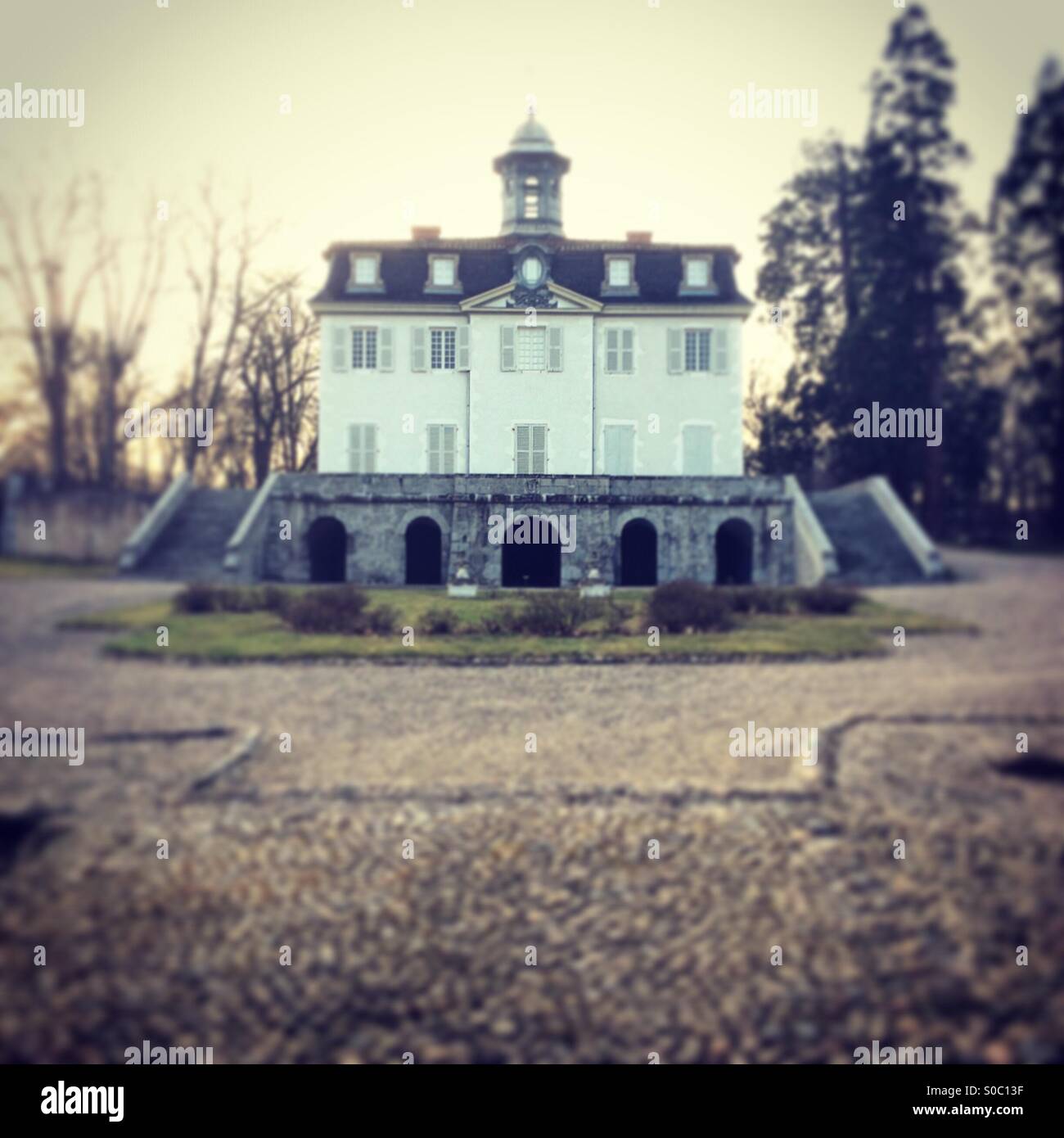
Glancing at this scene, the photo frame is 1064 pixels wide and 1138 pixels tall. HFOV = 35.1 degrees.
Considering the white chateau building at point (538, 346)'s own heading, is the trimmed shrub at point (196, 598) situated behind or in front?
in front

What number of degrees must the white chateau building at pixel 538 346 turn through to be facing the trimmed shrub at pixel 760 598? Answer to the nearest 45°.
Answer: approximately 45° to its left

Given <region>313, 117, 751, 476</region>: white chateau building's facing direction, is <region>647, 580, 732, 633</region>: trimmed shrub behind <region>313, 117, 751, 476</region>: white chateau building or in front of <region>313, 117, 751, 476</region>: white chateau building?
in front

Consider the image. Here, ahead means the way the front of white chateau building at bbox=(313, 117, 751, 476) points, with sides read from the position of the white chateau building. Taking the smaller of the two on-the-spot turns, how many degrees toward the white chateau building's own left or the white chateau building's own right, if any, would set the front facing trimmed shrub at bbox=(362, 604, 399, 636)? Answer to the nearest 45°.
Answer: approximately 45° to the white chateau building's own right

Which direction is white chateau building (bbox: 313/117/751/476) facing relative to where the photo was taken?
toward the camera

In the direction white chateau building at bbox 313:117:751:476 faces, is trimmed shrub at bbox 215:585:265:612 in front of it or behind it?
in front
